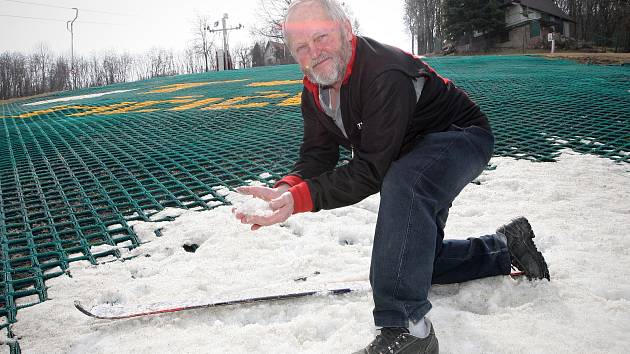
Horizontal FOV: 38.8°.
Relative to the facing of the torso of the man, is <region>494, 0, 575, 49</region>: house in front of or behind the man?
behind

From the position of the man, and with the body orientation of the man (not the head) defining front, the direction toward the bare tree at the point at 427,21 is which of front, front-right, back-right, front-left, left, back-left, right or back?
back-right

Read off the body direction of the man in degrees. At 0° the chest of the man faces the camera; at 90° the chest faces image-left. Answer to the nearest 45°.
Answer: approximately 45°
